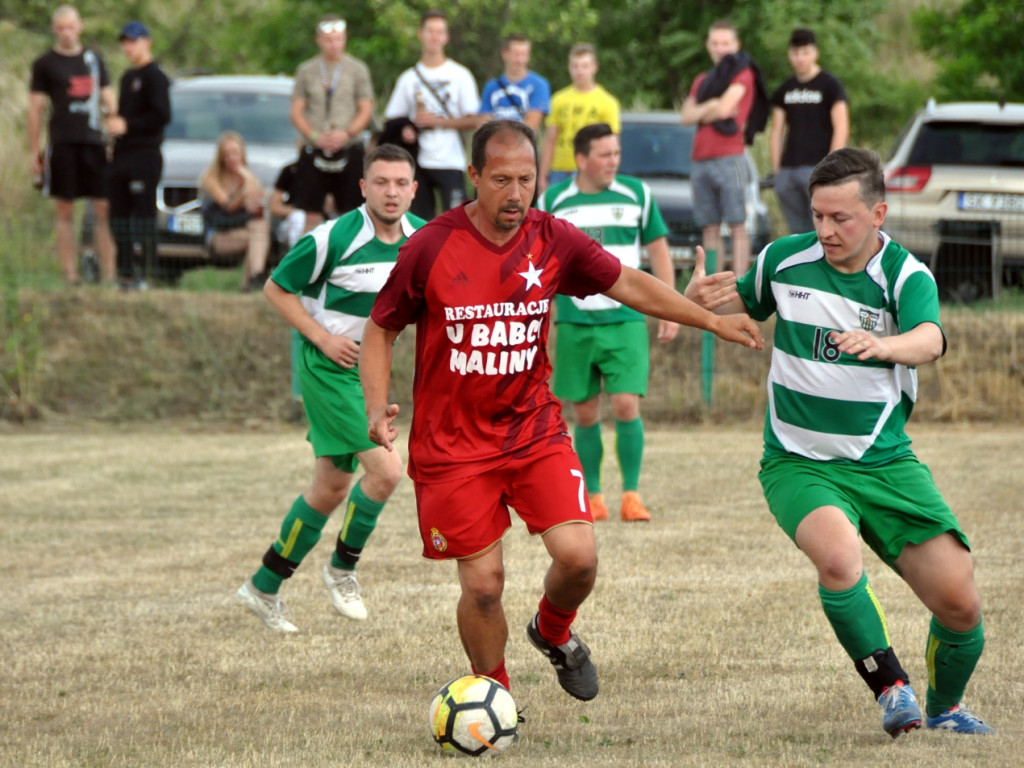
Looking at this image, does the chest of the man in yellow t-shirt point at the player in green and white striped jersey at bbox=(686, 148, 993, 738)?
yes

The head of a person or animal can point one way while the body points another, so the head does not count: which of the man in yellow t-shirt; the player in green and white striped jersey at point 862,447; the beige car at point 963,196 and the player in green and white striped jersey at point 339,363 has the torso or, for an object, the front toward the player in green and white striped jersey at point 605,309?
the man in yellow t-shirt

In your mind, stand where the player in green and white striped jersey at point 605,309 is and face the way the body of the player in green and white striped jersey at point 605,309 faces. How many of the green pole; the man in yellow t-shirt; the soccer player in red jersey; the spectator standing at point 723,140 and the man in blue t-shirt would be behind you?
4

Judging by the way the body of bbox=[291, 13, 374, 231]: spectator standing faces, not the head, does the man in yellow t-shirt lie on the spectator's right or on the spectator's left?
on the spectator's left

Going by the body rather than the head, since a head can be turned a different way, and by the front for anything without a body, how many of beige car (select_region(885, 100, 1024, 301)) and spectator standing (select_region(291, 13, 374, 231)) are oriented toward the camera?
1

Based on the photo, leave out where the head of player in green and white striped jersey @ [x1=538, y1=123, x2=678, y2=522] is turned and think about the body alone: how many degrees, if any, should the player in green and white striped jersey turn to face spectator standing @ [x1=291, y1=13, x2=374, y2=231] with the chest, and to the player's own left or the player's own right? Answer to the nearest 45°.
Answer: approximately 135° to the player's own right

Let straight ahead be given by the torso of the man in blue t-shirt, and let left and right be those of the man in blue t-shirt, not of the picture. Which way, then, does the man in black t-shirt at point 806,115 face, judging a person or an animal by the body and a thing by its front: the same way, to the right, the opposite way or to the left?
the same way

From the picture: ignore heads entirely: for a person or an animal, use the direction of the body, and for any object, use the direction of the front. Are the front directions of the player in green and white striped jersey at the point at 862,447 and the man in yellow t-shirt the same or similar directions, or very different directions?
same or similar directions

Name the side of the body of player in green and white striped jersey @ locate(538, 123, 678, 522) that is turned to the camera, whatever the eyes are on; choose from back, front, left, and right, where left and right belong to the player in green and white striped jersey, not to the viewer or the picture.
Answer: front

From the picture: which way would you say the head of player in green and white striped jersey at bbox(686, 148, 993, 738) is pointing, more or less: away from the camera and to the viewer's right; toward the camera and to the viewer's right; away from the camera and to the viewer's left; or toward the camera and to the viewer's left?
toward the camera and to the viewer's left

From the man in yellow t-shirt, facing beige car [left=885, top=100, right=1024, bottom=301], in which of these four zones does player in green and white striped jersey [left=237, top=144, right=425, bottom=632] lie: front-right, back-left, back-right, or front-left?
back-right

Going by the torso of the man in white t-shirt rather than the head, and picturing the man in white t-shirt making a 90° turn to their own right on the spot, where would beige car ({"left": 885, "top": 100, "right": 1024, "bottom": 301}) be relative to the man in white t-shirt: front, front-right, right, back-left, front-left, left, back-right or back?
back

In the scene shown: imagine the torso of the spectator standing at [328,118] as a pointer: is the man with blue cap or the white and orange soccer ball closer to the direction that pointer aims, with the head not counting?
the white and orange soccer ball

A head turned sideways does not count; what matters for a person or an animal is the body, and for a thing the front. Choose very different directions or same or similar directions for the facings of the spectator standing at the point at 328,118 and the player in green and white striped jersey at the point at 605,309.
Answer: same or similar directions

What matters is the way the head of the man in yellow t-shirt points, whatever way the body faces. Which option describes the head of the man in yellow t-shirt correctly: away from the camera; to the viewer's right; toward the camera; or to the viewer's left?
toward the camera

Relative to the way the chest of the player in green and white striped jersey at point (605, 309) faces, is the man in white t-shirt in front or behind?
behind

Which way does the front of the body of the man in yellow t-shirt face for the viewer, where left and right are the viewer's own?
facing the viewer

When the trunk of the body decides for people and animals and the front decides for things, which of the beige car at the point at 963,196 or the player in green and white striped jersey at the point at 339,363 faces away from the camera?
the beige car

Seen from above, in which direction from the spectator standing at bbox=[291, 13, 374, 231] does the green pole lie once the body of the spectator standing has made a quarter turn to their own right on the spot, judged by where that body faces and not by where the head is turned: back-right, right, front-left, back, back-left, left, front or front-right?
back

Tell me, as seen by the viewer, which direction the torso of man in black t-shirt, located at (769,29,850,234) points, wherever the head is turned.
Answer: toward the camera
